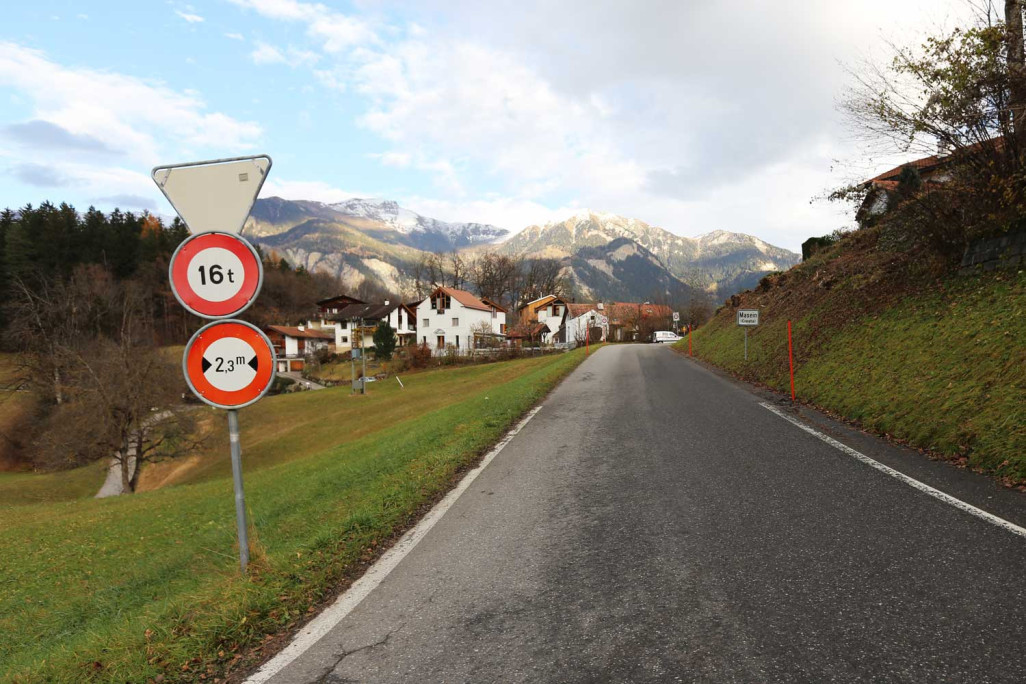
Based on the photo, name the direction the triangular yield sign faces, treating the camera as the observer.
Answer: facing away from the viewer

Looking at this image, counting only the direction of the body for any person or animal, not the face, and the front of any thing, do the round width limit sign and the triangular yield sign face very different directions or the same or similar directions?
very different directions

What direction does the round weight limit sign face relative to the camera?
toward the camera

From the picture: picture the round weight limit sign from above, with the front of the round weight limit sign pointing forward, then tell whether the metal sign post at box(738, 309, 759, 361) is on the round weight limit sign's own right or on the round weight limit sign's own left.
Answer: on the round weight limit sign's own left

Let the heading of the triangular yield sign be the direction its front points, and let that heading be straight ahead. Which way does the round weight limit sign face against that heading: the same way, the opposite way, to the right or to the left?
the opposite way

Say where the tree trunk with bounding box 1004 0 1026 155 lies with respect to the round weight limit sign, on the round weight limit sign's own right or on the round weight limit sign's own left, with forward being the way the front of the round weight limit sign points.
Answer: on the round weight limit sign's own left

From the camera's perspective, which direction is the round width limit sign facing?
toward the camera

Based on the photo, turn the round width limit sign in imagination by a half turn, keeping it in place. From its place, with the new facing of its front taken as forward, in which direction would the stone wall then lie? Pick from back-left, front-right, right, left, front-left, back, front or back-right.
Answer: right

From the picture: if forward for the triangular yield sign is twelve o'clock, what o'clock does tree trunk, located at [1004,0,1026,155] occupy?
The tree trunk is roughly at 3 o'clock from the triangular yield sign.

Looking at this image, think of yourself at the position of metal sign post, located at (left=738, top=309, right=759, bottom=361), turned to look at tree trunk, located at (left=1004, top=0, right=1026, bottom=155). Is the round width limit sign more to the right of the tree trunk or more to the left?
right
